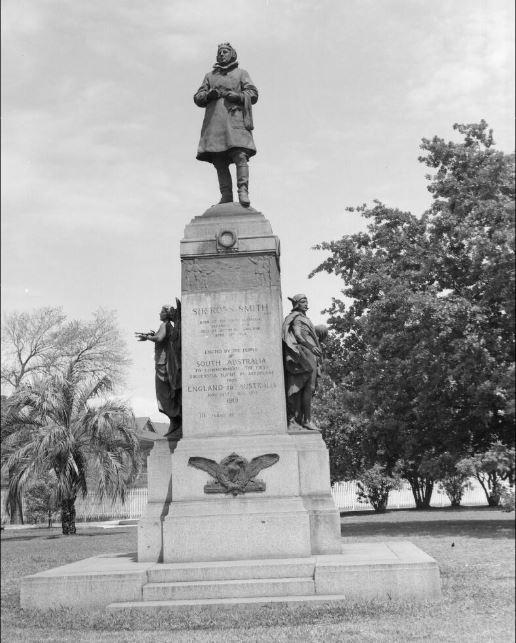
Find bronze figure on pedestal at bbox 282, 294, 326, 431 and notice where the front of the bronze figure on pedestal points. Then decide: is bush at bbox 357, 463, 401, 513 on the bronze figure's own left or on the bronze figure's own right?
on the bronze figure's own left

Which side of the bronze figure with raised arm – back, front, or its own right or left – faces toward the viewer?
left

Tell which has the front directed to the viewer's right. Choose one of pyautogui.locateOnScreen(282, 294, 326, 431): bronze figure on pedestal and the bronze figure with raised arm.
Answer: the bronze figure on pedestal

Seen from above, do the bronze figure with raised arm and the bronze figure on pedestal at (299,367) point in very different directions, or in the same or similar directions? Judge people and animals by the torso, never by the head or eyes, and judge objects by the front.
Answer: very different directions

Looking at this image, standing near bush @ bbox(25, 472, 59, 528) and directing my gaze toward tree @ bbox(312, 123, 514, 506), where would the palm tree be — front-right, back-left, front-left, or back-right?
front-right

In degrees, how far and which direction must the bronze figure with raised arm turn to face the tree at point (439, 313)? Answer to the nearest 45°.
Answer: approximately 135° to its right

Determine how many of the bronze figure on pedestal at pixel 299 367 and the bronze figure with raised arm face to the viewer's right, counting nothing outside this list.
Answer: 1

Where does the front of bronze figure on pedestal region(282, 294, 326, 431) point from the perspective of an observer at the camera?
facing to the right of the viewer
